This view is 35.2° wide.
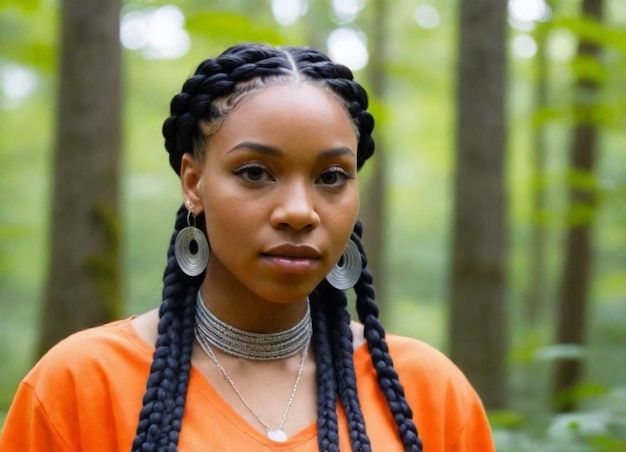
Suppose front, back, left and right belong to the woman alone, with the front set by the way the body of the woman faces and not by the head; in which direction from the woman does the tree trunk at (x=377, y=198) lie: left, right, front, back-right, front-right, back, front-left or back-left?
back

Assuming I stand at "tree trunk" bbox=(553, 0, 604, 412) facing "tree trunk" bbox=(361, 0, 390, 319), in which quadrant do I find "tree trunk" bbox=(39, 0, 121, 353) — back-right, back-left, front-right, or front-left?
back-left

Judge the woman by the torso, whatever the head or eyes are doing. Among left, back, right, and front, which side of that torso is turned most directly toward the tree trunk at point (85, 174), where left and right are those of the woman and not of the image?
back

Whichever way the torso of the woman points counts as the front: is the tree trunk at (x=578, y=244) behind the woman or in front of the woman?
behind

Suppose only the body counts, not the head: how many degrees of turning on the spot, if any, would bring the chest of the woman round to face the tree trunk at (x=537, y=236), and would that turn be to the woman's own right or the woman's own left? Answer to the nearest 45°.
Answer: approximately 180°

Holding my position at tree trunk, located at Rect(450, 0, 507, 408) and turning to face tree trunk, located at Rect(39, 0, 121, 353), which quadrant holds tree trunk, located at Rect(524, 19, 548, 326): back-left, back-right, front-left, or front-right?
back-right

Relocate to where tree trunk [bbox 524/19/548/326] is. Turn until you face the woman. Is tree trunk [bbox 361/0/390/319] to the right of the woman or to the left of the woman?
right

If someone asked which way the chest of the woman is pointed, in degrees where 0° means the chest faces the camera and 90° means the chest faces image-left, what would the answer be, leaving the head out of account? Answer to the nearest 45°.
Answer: approximately 0°
